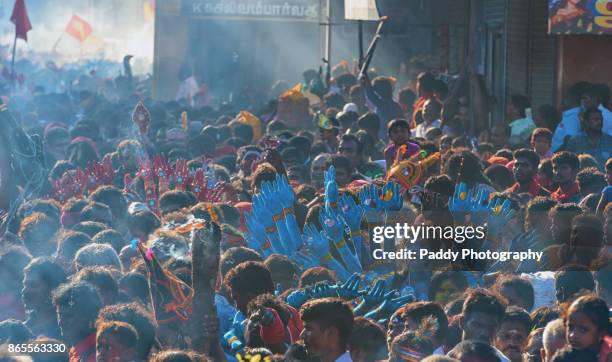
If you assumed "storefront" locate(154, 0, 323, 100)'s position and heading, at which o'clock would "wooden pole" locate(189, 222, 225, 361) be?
The wooden pole is roughly at 12 o'clock from the storefront.

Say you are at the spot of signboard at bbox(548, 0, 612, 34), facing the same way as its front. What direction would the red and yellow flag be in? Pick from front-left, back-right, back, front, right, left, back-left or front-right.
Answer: back-right

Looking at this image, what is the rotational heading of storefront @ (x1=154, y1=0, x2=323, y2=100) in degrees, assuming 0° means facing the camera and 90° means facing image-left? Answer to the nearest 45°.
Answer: approximately 0°

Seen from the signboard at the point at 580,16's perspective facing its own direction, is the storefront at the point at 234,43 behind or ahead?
behind

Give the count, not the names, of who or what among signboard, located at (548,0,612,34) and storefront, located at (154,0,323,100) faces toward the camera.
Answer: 2

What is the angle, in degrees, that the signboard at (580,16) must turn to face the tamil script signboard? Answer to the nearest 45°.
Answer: approximately 135° to its right

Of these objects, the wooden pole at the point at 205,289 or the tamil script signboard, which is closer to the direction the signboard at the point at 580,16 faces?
the wooden pole

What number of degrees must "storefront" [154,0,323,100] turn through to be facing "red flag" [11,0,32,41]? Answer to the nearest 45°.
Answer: approximately 45° to its right

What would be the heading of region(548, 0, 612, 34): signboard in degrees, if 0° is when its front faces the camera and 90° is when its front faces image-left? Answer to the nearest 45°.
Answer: approximately 0°

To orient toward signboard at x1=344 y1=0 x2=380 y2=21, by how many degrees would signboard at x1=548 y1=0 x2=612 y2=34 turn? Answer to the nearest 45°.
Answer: approximately 135° to its right

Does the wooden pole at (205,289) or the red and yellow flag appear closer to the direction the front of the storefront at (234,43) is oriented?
the wooden pole
